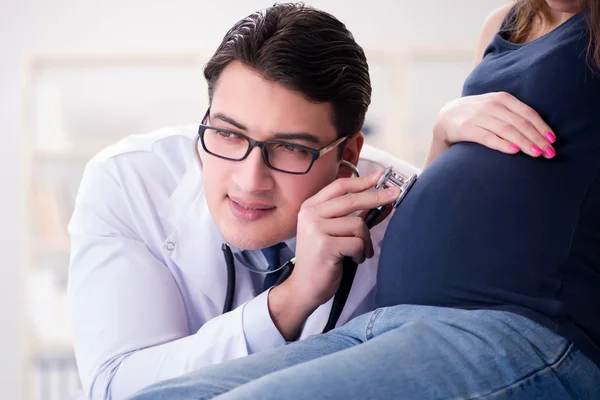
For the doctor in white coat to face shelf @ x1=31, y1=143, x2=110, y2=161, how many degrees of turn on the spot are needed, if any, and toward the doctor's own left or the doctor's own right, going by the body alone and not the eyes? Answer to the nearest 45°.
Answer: approximately 180°

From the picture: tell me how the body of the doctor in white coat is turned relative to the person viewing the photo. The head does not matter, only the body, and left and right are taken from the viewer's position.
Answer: facing the viewer
